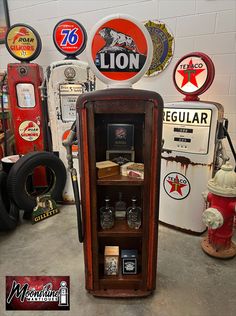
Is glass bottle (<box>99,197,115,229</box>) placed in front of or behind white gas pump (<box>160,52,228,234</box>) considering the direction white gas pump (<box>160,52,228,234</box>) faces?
in front

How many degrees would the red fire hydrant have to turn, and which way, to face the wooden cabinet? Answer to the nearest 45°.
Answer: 0° — it already faces it

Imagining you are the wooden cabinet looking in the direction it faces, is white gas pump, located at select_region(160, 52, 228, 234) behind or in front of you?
behind

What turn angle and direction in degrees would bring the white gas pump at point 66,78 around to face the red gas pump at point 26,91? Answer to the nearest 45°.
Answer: approximately 135° to its right

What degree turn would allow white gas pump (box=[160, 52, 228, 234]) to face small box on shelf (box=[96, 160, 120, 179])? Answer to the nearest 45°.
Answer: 0° — it already faces it

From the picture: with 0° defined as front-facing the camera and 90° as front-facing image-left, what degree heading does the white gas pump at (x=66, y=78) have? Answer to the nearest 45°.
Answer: approximately 0°

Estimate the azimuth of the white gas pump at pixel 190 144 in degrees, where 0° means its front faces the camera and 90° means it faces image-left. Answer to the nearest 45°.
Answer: approximately 45°

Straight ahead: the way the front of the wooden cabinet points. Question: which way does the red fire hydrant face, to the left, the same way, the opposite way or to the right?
to the right

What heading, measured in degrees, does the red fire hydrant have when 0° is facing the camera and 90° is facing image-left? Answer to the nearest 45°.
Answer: approximately 45°

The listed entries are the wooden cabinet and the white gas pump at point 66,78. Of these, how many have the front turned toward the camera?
2
